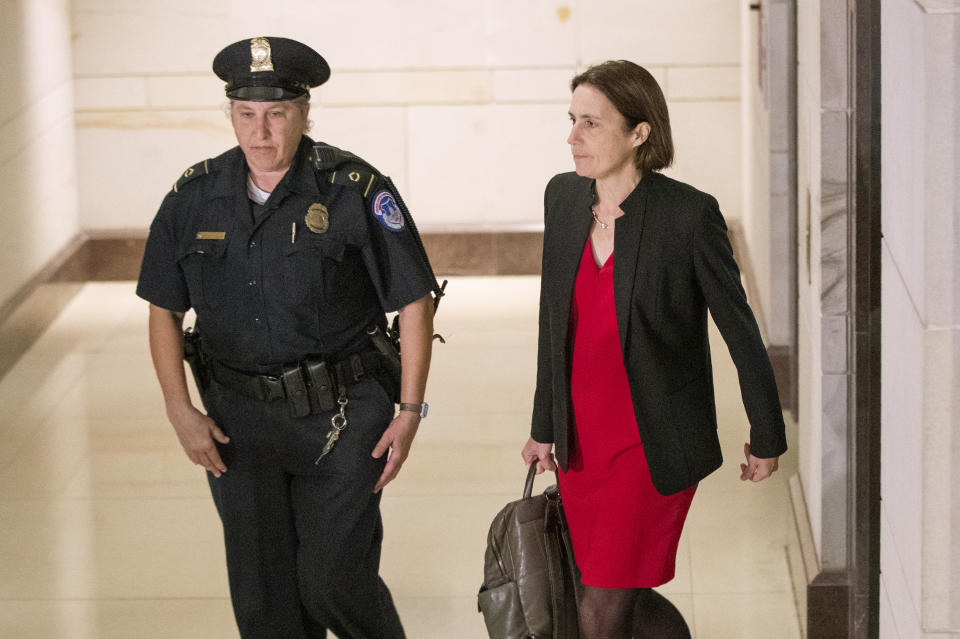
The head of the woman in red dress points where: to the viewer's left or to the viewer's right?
to the viewer's left

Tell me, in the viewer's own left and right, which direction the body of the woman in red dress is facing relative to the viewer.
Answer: facing the viewer and to the left of the viewer

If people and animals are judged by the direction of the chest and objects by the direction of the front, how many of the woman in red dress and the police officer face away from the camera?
0
